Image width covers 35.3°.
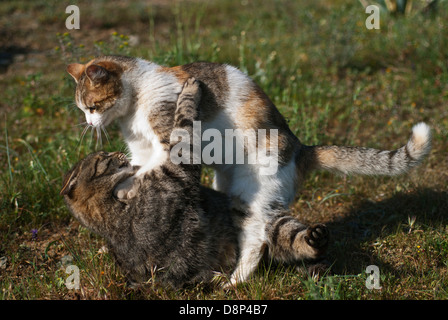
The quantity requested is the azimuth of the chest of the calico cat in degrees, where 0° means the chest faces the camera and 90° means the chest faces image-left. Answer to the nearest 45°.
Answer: approximately 90°
